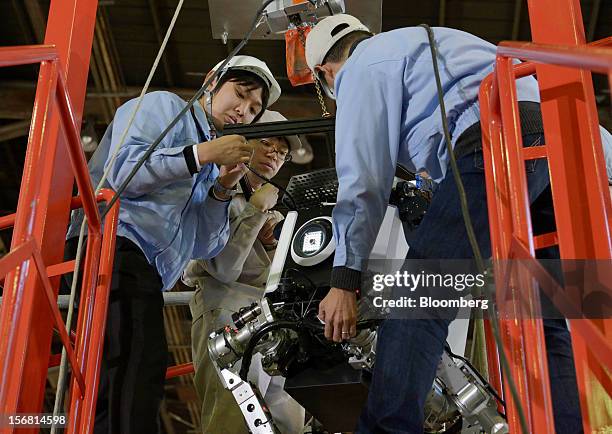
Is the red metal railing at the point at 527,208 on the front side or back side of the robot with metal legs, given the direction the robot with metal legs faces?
on the front side

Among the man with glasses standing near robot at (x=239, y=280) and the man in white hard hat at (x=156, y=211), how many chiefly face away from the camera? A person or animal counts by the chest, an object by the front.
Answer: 0

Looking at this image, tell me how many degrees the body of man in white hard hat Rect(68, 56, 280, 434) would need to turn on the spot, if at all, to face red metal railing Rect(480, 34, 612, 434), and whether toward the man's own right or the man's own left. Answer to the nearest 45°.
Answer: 0° — they already face it

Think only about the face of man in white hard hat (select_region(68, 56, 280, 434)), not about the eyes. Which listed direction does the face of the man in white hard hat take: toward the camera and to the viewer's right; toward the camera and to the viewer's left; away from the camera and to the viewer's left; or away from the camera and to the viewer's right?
toward the camera and to the viewer's right

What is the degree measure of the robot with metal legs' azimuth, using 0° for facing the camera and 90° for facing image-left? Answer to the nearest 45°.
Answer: approximately 0°

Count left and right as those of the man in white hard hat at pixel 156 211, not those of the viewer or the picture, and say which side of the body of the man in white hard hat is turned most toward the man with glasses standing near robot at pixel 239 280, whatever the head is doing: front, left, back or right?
left
